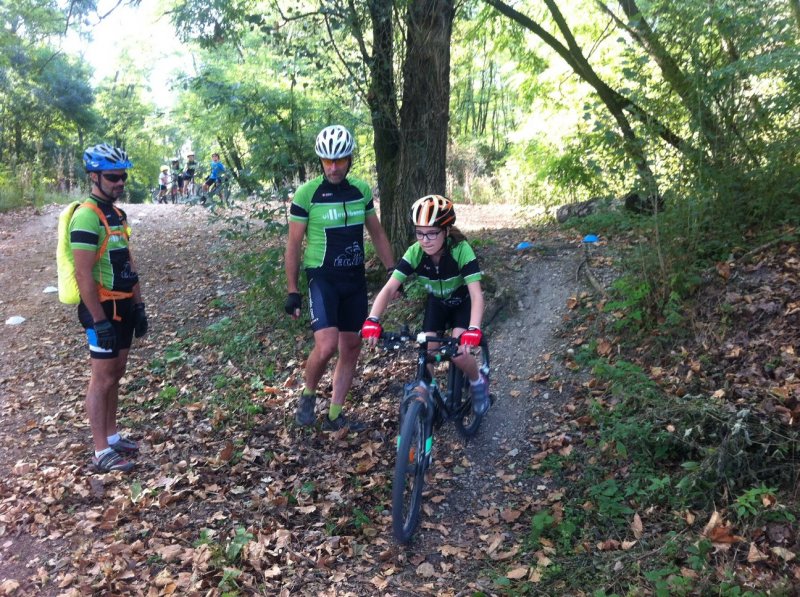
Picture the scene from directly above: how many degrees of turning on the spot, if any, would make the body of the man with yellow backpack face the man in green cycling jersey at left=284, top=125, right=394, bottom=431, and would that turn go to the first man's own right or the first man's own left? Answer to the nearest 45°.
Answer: approximately 45° to the first man's own left

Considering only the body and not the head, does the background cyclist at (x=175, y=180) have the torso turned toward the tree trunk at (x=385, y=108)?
yes

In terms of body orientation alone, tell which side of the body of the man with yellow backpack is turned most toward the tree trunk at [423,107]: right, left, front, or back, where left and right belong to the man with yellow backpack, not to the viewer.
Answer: left

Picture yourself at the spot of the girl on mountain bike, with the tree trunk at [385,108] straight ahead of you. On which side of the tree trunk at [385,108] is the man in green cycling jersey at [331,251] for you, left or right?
left

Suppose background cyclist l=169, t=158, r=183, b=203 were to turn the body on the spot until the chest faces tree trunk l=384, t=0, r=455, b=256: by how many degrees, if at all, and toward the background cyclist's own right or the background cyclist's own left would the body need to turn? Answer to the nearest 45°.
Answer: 0° — they already face it

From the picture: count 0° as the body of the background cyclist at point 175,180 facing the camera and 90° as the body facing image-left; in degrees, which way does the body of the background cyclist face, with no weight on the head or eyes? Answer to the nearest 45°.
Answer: approximately 0°

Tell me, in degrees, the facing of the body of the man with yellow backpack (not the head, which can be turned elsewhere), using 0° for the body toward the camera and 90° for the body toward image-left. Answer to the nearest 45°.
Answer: approximately 315°

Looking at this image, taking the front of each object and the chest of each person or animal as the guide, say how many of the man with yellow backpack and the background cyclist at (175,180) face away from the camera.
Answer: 0

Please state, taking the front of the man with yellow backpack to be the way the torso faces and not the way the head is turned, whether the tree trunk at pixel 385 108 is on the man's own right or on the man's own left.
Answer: on the man's own left

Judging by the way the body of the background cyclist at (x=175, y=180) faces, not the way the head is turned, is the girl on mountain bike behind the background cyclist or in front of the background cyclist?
in front

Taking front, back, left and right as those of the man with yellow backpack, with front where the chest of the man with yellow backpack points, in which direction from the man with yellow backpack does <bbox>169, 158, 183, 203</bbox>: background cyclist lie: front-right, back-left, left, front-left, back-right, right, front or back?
back-left

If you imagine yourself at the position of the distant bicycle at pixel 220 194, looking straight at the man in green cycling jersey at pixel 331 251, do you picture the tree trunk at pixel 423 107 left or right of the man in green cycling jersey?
left

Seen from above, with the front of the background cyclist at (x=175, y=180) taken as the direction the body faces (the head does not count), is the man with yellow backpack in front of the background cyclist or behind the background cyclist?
in front
